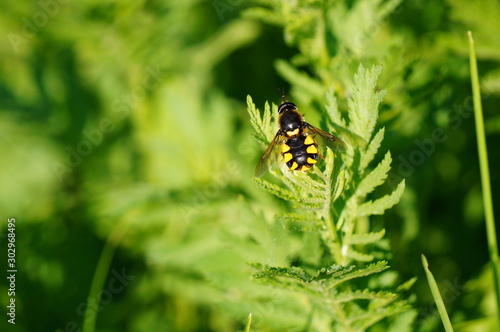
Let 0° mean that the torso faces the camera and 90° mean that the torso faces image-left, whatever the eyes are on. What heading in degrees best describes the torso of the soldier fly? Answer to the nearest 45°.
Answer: approximately 180°
